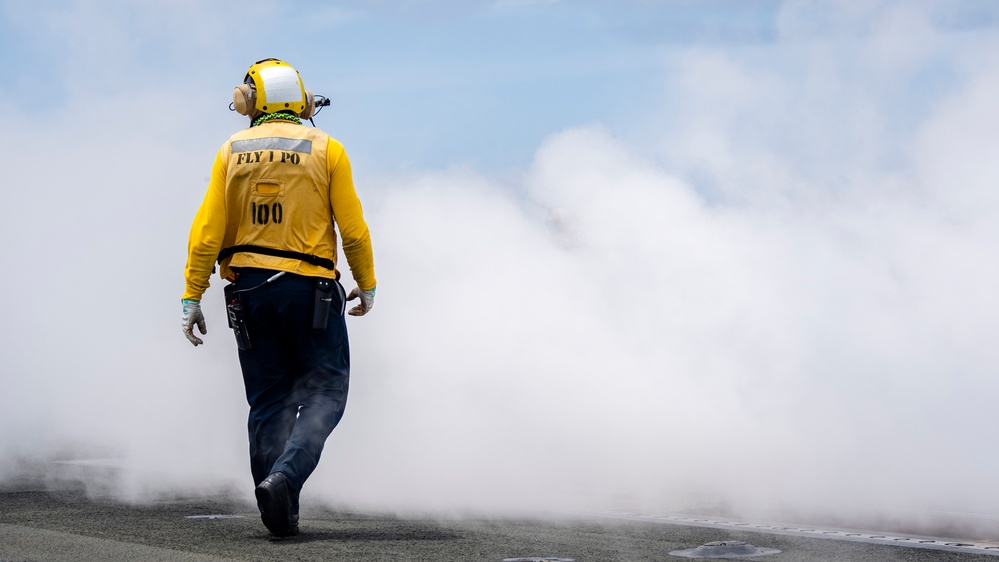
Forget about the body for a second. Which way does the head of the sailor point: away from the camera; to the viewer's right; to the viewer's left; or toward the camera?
away from the camera

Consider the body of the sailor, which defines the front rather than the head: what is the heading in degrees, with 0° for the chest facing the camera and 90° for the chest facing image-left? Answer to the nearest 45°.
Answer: approximately 180°
